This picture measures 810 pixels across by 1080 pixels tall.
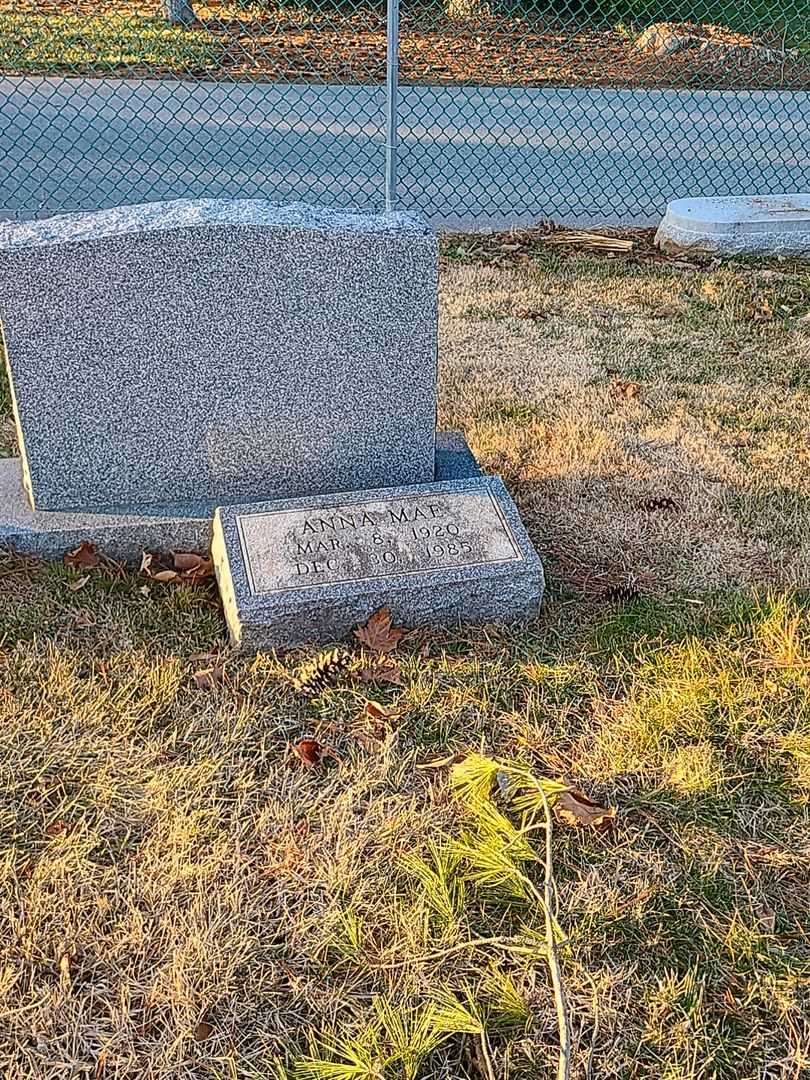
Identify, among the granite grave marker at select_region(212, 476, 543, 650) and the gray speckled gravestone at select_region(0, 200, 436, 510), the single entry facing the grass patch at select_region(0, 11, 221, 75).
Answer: the gray speckled gravestone

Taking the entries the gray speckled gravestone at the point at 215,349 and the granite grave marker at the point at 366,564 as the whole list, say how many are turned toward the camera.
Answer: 1

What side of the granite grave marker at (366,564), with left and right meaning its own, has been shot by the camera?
front

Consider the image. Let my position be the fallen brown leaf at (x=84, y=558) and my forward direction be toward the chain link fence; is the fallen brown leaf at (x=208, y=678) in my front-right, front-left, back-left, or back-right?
back-right

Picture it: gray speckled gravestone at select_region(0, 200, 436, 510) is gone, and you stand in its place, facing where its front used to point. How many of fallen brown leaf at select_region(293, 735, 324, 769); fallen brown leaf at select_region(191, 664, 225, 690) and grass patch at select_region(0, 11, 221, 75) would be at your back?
2

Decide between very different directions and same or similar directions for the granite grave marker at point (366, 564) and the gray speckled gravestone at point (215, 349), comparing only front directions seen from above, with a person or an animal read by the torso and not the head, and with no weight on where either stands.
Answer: very different directions

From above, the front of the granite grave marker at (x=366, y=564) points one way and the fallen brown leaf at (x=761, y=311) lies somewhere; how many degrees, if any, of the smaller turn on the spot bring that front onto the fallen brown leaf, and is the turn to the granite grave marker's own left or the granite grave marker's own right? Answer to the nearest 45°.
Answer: approximately 135° to the granite grave marker's own left

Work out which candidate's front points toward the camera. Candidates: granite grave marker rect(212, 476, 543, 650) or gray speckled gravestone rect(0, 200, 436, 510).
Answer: the granite grave marker

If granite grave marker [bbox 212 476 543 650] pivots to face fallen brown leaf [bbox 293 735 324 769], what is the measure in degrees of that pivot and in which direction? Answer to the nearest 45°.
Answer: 0° — it already faces it

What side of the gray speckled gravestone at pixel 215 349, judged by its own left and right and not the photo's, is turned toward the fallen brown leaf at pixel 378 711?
back

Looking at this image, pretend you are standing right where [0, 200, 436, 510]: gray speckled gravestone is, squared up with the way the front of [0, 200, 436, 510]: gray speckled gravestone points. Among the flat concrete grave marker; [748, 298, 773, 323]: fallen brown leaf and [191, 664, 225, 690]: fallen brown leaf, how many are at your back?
1

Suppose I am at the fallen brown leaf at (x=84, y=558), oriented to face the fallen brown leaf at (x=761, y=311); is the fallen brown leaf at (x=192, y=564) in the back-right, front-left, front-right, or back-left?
front-right

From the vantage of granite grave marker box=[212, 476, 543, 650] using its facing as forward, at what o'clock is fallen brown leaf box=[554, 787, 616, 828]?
The fallen brown leaf is roughly at 11 o'clock from the granite grave marker.

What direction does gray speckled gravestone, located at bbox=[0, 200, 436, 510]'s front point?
away from the camera

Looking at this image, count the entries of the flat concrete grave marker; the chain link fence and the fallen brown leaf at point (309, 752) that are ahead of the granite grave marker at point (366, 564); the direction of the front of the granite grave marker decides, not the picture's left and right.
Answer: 1

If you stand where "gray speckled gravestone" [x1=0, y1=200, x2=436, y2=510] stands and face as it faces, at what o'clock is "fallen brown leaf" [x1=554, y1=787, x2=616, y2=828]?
The fallen brown leaf is roughly at 5 o'clock from the gray speckled gravestone.
